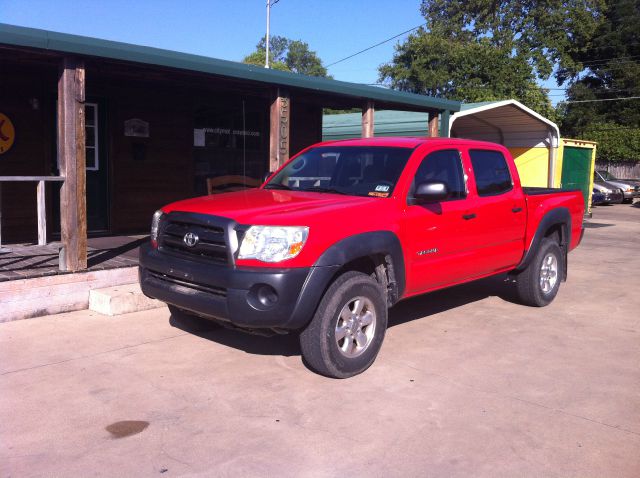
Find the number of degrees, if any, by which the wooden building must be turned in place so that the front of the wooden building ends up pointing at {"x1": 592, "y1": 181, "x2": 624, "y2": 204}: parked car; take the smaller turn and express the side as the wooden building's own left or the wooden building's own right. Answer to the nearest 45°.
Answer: approximately 90° to the wooden building's own left

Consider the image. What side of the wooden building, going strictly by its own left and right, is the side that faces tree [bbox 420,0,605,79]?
left

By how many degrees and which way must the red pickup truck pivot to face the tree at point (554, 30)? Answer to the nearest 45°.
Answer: approximately 135° to its right

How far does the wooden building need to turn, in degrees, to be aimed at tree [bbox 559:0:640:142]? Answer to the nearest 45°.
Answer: approximately 90° to its left

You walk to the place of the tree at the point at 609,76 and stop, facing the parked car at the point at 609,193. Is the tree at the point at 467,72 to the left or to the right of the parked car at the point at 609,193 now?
right

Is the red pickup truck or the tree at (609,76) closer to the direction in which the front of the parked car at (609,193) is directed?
the red pickup truck

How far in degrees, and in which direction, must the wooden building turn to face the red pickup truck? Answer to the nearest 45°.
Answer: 0° — it already faces it

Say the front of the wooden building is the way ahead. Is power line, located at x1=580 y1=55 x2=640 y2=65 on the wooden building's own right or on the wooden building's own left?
on the wooden building's own left

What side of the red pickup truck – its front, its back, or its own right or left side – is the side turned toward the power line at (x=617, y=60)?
back

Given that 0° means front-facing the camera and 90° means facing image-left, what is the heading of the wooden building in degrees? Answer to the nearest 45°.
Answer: approximately 315°

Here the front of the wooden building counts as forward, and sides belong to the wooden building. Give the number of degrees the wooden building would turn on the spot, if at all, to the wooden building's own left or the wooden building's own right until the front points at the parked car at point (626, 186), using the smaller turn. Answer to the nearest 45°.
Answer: approximately 90° to the wooden building's own left
